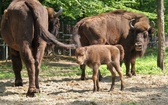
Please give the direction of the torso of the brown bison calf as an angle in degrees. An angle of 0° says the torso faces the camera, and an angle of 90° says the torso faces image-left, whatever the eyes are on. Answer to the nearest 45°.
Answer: approximately 90°

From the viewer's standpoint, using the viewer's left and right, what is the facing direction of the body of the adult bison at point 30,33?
facing away from the viewer and to the left of the viewer

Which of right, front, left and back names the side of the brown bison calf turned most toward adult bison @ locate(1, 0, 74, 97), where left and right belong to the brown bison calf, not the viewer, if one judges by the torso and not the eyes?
front

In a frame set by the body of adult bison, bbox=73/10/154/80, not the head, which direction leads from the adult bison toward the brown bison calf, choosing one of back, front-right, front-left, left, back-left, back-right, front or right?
front-right

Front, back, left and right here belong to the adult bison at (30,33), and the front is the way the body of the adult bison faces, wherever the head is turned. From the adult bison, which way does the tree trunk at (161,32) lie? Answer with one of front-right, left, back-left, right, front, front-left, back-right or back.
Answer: right

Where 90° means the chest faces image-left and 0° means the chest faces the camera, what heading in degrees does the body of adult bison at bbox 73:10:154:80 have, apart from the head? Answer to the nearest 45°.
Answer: approximately 315°

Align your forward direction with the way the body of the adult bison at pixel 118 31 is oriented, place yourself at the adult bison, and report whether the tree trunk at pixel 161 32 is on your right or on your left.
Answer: on your left

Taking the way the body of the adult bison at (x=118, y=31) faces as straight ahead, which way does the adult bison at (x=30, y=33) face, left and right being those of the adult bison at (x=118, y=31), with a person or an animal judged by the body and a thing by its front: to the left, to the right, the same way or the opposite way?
to the left
